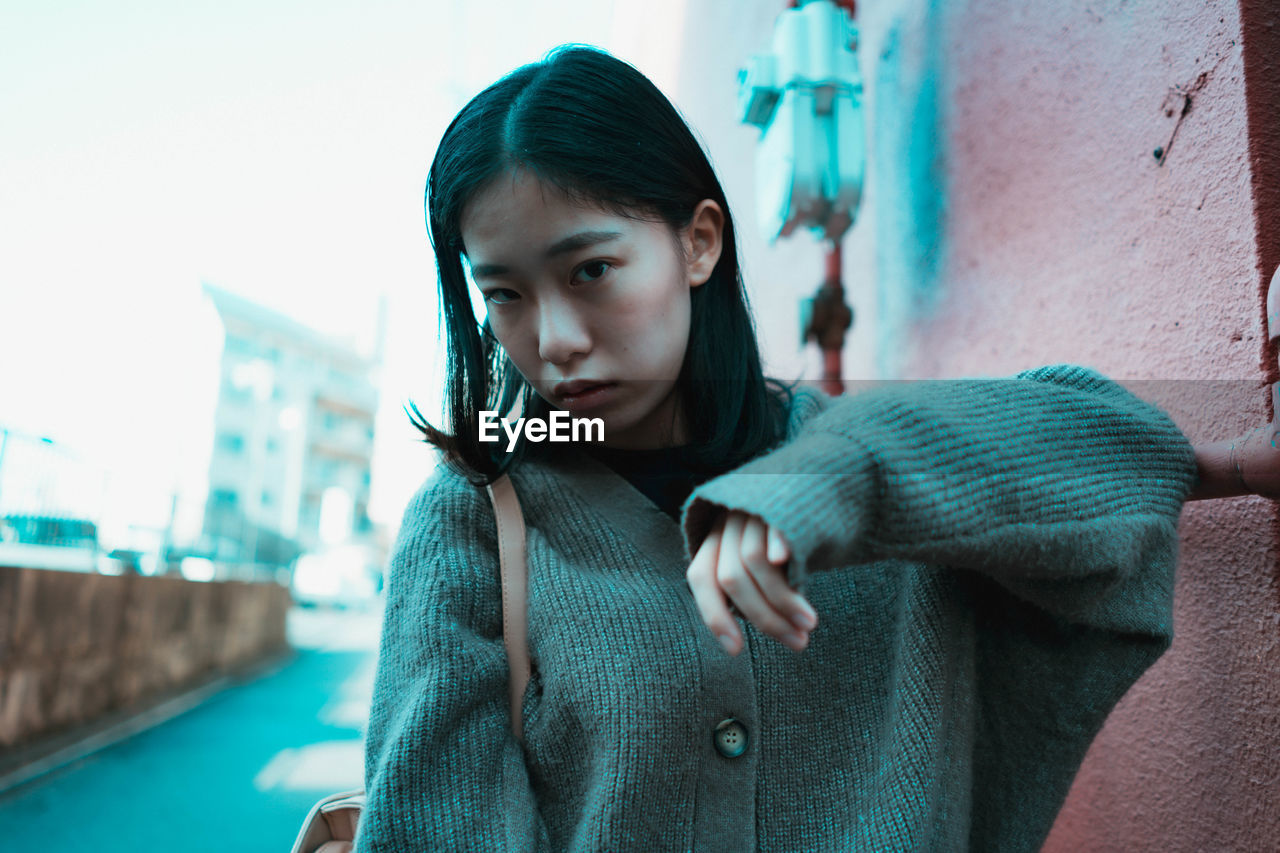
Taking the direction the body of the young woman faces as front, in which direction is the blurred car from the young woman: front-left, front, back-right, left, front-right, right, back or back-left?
back-right

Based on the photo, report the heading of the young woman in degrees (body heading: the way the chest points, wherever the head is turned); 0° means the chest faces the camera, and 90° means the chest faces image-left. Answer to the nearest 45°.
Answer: approximately 0°

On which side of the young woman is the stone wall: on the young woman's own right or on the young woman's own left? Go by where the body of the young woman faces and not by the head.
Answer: on the young woman's own right
